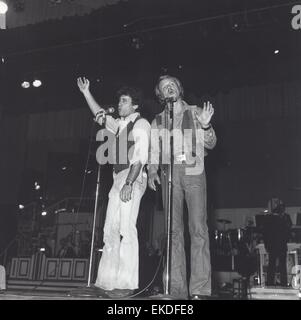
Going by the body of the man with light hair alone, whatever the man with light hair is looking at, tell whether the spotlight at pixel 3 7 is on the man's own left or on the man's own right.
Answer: on the man's own right

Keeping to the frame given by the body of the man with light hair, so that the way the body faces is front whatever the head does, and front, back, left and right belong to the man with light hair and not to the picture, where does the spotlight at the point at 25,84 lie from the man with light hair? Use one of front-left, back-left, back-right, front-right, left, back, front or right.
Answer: back-right

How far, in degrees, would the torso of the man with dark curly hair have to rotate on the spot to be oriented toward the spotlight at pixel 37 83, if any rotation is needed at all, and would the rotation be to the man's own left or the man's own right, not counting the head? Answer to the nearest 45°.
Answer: approximately 135° to the man's own right

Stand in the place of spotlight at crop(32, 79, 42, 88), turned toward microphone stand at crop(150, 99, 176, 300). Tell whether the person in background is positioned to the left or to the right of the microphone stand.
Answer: left

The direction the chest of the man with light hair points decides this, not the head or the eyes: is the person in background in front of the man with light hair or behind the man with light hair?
behind
